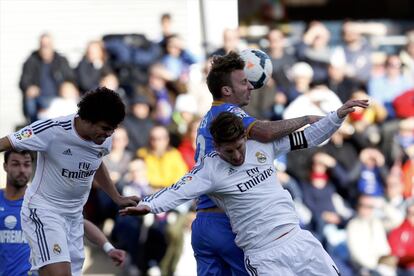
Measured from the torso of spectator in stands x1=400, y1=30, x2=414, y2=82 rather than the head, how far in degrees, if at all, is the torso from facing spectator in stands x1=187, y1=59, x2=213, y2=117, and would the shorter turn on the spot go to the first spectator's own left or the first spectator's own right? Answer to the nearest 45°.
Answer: approximately 45° to the first spectator's own right

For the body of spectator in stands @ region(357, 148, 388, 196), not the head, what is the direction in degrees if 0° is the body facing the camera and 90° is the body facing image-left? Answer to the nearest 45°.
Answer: approximately 0°

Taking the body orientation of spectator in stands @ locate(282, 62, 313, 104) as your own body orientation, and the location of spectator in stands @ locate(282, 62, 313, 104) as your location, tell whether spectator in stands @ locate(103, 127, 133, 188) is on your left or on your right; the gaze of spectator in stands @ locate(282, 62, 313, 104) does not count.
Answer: on your right

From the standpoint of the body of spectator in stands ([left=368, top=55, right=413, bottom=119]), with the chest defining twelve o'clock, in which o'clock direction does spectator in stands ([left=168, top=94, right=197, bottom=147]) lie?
spectator in stands ([left=168, top=94, right=197, bottom=147]) is roughly at 2 o'clock from spectator in stands ([left=368, top=55, right=413, bottom=119]).

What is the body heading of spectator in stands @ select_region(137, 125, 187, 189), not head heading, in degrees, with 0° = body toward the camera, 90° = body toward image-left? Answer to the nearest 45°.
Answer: approximately 0°
